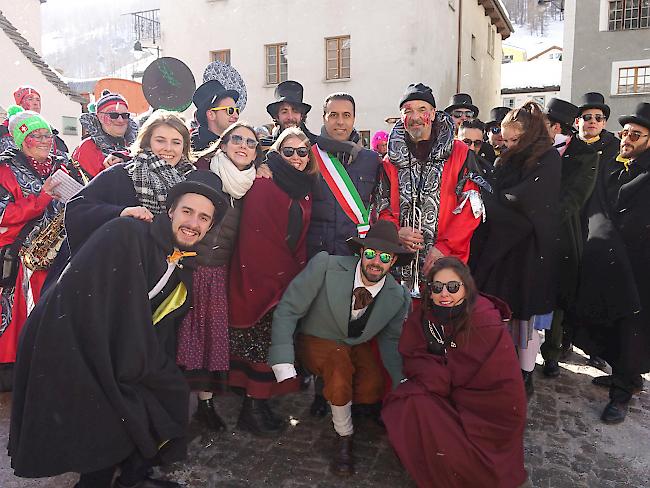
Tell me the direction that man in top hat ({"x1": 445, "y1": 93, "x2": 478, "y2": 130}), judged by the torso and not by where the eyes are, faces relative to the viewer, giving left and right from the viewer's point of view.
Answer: facing the viewer

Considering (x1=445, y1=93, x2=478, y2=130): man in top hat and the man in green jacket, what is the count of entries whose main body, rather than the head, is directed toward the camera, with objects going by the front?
2

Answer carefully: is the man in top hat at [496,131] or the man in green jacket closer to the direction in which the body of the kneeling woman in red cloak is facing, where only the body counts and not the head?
the man in green jacket

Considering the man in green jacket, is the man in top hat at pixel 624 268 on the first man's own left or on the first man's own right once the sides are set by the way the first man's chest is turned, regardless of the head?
on the first man's own left

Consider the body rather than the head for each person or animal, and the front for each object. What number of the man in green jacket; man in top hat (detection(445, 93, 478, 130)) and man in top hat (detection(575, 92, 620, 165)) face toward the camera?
3

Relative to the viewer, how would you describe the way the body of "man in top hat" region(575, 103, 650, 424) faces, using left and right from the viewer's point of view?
facing the viewer and to the left of the viewer

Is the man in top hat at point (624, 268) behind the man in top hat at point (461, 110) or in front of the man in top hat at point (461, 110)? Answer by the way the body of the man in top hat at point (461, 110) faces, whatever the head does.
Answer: in front

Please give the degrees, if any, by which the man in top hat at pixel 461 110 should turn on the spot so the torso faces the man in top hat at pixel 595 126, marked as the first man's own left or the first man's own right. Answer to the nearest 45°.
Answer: approximately 45° to the first man's own left

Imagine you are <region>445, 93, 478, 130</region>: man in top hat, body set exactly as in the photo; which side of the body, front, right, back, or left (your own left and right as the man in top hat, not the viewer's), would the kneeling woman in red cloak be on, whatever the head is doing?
front

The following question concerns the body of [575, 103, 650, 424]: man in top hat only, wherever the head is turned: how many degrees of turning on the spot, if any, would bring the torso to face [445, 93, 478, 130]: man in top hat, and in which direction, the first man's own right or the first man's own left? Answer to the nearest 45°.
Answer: approximately 90° to the first man's own right

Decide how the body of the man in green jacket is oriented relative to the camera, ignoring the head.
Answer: toward the camera

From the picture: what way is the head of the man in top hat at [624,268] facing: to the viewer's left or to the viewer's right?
to the viewer's left
